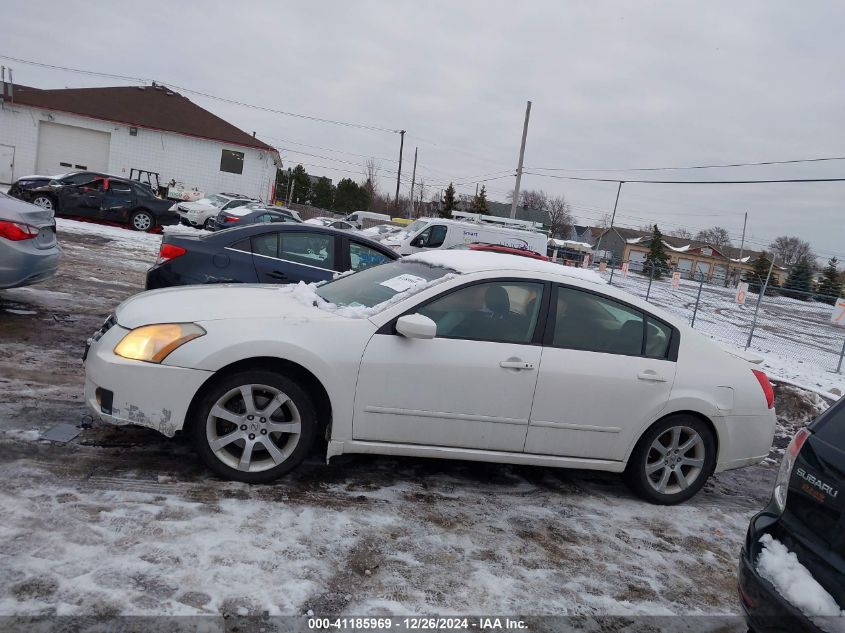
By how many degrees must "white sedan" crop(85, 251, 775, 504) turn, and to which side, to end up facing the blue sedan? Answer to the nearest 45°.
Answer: approximately 90° to its right

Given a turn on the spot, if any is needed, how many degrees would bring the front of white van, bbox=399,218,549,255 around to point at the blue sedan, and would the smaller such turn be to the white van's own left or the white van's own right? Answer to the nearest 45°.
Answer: approximately 90° to the white van's own left

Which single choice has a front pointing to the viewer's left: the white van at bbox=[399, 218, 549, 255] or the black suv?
the white van

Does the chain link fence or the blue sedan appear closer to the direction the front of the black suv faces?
the chain link fence

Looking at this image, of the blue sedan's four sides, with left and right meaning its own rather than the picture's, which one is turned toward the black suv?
right

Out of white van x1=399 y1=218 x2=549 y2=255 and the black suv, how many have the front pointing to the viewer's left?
1

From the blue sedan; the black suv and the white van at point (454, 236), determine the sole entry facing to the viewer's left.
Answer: the white van

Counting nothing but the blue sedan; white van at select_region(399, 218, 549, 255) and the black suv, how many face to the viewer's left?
1

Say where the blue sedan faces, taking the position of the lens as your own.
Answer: facing to the right of the viewer

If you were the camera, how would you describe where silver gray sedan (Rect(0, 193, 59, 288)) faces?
facing away from the viewer and to the left of the viewer

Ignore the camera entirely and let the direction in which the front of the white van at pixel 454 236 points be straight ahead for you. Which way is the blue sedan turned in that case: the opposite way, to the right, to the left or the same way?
the opposite way

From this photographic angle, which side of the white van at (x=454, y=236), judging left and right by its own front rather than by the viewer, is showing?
left

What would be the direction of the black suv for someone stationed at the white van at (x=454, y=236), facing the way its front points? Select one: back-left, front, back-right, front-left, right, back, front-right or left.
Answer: left

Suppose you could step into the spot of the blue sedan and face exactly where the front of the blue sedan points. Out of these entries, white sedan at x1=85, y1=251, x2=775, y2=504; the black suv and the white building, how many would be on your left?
1
